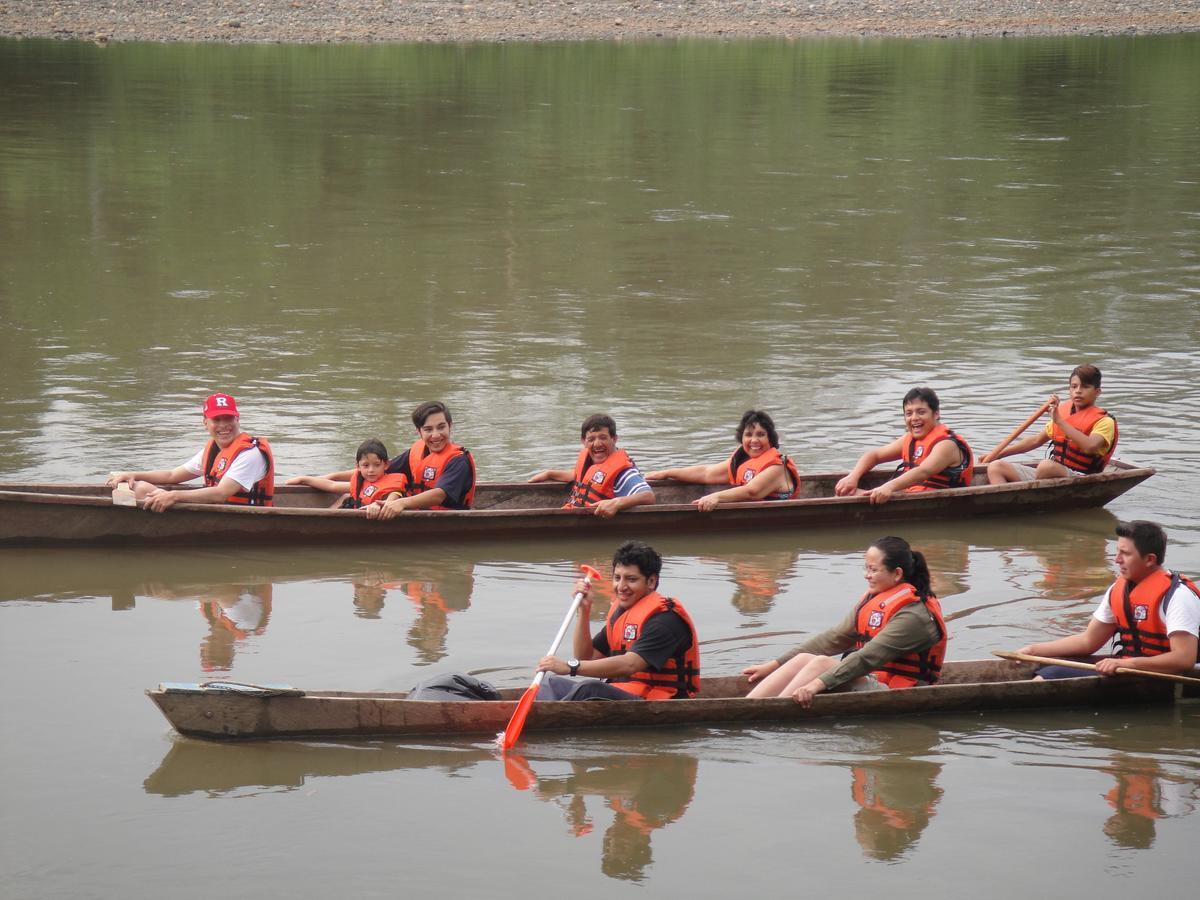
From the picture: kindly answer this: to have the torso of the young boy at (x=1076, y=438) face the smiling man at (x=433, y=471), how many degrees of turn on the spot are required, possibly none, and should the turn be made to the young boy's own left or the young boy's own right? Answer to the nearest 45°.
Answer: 0° — they already face them

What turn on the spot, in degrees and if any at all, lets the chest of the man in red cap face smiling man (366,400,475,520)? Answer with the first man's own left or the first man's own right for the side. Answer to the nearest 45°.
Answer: approximately 135° to the first man's own left

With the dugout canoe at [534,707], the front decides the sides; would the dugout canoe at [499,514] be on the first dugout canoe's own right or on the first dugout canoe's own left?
on the first dugout canoe's own right

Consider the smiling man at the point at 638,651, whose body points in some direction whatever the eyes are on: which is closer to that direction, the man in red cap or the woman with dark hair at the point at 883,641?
the man in red cap

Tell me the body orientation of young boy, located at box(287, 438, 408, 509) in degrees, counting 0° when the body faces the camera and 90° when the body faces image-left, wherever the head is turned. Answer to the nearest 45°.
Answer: approximately 45°

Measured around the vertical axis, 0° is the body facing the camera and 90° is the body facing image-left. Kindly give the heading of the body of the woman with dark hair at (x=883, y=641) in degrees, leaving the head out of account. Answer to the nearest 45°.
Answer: approximately 90°

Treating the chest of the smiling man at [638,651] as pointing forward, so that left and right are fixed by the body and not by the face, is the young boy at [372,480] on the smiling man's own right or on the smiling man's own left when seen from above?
on the smiling man's own right

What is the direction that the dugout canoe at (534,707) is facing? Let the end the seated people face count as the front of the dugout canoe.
to the viewer's left

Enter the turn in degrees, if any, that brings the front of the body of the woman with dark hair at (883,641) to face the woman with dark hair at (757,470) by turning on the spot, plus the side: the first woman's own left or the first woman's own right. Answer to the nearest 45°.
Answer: approximately 90° to the first woman's own right

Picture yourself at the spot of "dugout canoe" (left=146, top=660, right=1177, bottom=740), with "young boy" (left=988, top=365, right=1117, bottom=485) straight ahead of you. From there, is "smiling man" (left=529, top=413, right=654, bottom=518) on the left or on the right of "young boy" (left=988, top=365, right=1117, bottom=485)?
left

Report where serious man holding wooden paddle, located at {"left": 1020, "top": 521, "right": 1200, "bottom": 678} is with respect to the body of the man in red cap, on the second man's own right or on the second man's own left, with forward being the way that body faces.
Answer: on the second man's own left

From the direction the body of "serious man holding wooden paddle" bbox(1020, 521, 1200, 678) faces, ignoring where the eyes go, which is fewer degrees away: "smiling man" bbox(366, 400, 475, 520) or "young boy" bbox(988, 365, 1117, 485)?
the smiling man
